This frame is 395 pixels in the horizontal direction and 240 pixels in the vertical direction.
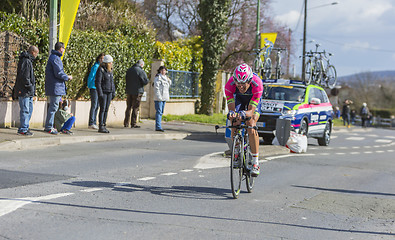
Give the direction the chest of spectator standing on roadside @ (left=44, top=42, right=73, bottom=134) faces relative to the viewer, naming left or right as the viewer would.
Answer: facing to the right of the viewer

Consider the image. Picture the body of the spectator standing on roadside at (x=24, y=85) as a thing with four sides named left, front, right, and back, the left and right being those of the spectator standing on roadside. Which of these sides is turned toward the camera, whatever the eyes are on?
right

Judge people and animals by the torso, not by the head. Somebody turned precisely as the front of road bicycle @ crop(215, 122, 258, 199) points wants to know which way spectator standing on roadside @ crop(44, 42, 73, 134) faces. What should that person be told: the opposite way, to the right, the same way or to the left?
to the left

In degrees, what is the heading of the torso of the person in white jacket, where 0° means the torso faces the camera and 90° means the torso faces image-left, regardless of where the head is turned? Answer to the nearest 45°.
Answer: approximately 315°

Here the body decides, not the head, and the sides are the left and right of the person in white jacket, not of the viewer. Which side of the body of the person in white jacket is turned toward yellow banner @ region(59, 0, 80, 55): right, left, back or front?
right

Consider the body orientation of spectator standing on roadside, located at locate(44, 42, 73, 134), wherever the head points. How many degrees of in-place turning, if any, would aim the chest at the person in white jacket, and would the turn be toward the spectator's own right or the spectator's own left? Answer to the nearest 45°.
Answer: approximately 45° to the spectator's own left

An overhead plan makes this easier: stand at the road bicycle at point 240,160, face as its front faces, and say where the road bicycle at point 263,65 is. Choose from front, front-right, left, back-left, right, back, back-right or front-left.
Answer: back

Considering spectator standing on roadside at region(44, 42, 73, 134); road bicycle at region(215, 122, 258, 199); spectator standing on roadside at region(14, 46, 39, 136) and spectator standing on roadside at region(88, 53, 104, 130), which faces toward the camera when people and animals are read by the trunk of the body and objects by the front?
the road bicycle

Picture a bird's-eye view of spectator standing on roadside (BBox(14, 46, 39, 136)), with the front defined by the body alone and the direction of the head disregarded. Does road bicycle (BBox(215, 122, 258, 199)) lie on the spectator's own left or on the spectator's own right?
on the spectator's own right

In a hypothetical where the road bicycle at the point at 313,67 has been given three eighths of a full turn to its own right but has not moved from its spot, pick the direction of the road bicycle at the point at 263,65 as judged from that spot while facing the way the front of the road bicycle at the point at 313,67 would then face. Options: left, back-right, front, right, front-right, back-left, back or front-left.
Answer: left
